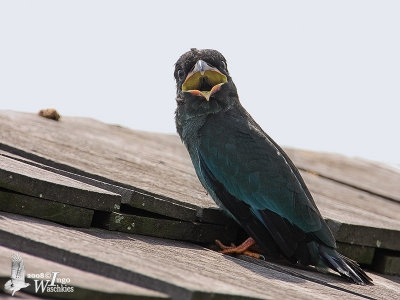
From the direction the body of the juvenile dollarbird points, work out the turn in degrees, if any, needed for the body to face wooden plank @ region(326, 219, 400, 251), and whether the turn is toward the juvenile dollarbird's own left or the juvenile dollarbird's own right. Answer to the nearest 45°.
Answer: approximately 180°

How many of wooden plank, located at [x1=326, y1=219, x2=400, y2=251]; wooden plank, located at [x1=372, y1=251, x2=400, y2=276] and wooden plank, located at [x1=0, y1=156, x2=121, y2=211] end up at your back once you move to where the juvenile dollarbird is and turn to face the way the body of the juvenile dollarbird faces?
2

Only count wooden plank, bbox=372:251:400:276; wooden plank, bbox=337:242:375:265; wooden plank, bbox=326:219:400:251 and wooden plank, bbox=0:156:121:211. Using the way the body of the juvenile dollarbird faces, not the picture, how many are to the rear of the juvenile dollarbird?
3

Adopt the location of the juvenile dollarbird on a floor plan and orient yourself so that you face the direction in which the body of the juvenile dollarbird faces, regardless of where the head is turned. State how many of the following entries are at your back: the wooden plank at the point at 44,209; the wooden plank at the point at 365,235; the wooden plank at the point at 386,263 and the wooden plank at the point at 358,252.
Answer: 3

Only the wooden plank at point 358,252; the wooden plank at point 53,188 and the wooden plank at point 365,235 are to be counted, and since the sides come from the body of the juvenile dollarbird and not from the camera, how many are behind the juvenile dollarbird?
2

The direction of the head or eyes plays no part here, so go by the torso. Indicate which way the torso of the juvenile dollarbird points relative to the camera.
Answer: to the viewer's left
